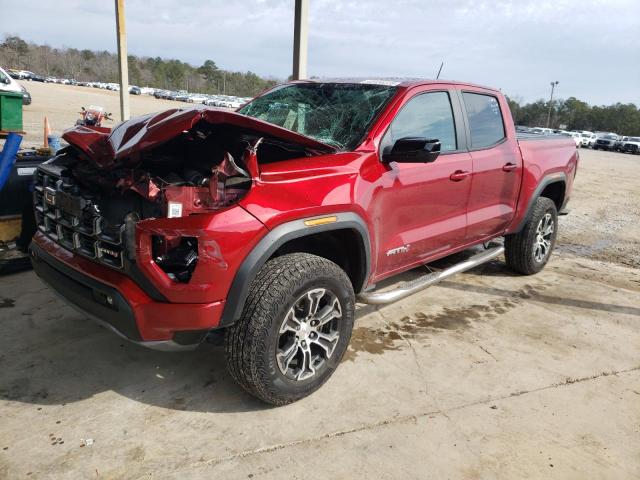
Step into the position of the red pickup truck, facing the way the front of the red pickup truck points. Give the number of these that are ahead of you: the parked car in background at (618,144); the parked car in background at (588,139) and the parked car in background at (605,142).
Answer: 0

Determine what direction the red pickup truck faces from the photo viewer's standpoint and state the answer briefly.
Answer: facing the viewer and to the left of the viewer

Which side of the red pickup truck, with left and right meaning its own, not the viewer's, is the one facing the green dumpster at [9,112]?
right

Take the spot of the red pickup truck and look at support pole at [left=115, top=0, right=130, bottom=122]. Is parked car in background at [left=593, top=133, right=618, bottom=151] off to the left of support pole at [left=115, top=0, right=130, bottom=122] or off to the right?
right

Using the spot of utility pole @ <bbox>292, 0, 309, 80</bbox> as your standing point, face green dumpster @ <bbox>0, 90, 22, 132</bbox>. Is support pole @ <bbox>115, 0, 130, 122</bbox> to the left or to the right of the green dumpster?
right

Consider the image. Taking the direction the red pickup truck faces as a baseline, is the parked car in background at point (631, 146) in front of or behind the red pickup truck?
behind

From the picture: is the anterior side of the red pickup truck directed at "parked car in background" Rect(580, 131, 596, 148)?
no

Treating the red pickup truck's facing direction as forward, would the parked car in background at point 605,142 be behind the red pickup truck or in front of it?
behind

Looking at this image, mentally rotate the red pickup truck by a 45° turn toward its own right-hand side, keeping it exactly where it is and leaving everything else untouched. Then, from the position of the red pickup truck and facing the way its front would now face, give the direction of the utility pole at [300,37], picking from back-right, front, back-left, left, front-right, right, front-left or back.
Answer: right

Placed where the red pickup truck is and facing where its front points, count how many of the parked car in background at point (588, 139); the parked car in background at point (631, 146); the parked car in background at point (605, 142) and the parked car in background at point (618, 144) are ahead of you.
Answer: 0

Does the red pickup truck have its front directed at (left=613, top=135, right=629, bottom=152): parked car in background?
no

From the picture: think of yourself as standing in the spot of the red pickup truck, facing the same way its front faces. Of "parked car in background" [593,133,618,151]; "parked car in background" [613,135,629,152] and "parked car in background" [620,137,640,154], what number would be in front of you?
0
